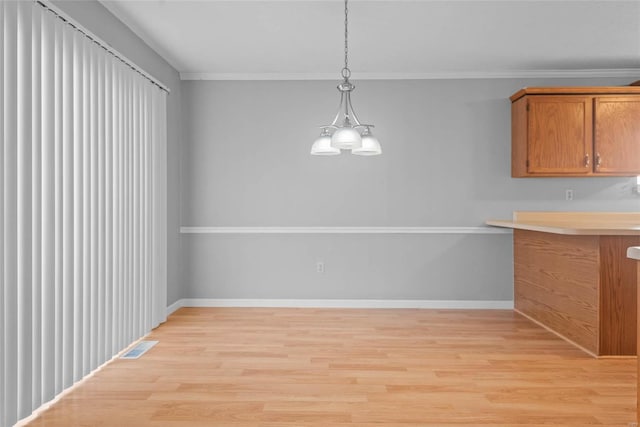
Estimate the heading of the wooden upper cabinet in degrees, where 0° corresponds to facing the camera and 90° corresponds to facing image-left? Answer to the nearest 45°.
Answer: approximately 0°

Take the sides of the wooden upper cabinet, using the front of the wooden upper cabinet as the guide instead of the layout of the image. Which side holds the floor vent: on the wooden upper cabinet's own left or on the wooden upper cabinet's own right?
on the wooden upper cabinet's own right

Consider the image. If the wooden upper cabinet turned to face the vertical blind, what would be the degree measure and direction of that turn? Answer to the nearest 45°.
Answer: approximately 45° to its right
